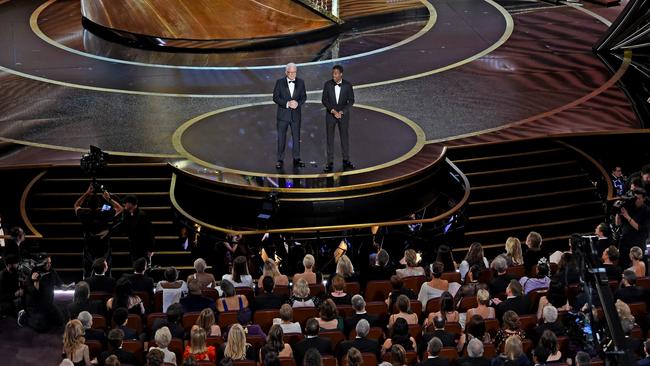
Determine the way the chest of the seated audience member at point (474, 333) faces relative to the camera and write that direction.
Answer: away from the camera

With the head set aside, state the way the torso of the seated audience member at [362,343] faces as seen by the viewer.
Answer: away from the camera

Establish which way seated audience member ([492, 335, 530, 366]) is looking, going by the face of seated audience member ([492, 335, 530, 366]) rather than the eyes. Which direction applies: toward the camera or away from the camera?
away from the camera

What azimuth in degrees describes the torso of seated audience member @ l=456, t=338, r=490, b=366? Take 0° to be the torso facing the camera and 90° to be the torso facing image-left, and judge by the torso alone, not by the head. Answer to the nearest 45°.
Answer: approximately 180°

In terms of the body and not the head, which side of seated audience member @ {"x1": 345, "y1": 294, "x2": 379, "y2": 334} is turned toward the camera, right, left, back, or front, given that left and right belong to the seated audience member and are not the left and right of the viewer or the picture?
back

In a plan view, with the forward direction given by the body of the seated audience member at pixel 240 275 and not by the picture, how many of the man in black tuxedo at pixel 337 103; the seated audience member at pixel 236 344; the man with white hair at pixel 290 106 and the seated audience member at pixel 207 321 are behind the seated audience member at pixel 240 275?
2

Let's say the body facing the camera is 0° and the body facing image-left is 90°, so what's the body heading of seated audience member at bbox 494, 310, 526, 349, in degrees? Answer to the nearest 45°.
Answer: approximately 180°

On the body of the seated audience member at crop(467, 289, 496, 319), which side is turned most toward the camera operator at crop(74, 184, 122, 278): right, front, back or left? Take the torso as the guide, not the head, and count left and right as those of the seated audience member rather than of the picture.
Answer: left

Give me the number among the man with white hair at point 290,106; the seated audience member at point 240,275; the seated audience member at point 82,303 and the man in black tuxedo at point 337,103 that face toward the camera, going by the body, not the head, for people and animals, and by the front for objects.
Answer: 2

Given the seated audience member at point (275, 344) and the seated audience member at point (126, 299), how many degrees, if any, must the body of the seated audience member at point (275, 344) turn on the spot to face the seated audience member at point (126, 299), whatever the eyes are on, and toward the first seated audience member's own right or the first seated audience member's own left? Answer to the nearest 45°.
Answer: approximately 45° to the first seated audience member's own left

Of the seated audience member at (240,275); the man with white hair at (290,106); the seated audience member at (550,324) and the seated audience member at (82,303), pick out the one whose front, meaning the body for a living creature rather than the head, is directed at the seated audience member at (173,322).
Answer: the man with white hair

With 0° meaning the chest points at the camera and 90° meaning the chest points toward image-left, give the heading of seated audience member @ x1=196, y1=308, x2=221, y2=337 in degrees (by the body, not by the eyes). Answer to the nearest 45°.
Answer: approximately 180°

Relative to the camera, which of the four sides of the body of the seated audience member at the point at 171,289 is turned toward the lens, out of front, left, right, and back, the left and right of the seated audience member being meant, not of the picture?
back

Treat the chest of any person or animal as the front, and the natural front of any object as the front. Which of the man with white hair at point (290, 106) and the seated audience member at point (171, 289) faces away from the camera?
the seated audience member

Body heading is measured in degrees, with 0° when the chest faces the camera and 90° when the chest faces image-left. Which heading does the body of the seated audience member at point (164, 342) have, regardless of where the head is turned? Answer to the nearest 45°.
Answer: approximately 180°

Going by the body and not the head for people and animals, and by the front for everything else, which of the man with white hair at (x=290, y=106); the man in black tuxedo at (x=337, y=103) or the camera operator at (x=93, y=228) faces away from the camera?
the camera operator

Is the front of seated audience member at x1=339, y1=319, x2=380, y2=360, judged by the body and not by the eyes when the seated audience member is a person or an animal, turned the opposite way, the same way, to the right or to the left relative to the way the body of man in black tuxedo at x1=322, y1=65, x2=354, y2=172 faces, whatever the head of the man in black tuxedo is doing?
the opposite way
